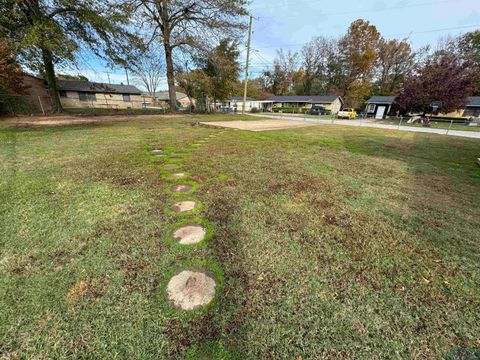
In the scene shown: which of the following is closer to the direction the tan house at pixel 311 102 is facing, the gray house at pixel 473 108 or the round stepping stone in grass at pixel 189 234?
the round stepping stone in grass

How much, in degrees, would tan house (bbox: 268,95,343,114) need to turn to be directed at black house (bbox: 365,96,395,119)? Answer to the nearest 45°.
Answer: approximately 90° to its left

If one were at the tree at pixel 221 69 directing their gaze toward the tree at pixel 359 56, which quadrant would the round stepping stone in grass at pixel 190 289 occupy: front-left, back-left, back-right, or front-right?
back-right

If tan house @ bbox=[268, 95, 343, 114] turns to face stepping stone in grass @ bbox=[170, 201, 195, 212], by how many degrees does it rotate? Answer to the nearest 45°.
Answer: approximately 45° to its left

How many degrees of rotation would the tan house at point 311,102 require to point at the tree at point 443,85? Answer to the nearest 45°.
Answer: approximately 90° to its left

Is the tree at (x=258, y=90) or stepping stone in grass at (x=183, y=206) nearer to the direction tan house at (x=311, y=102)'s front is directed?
the stepping stone in grass

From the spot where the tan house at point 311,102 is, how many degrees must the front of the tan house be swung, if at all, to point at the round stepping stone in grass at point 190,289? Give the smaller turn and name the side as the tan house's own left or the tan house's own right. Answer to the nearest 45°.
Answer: approximately 45° to the tan house's own left

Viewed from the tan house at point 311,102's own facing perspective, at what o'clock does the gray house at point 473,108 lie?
The gray house is roughly at 8 o'clock from the tan house.

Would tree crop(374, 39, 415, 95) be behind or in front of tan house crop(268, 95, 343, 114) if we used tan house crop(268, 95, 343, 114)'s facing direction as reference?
behind

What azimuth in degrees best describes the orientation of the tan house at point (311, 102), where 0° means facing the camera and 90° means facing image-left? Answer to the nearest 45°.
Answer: approximately 45°
